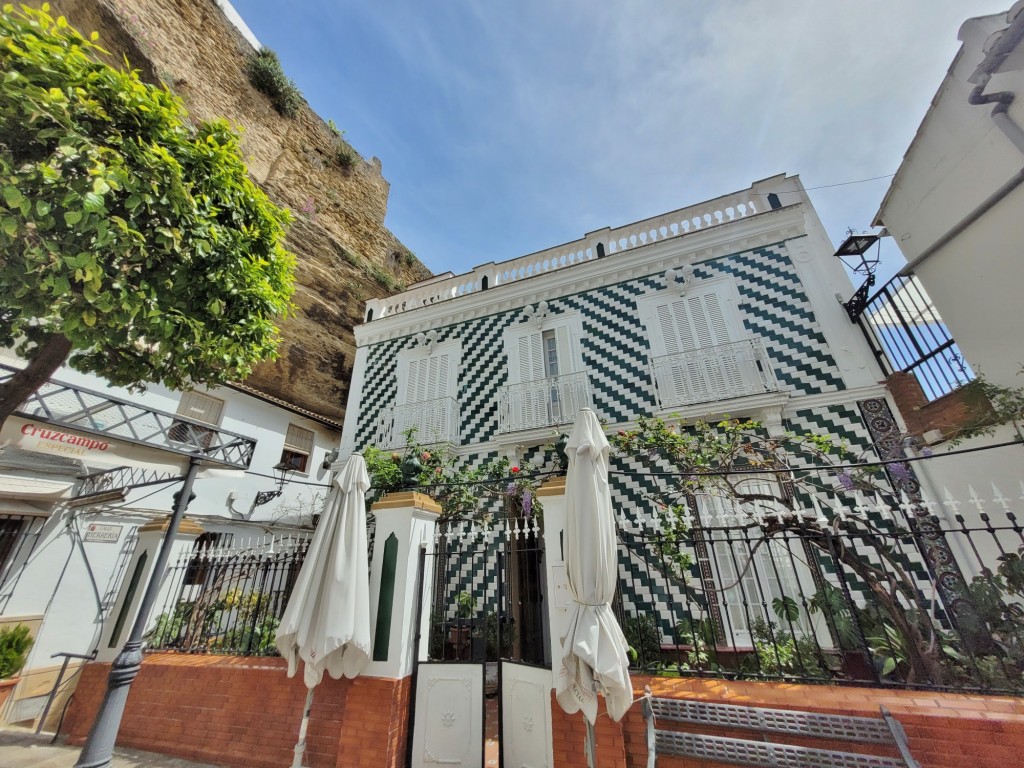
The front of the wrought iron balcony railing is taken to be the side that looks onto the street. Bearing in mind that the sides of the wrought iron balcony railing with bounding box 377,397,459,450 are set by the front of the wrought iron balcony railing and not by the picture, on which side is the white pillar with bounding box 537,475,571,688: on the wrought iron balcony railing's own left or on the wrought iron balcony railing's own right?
on the wrought iron balcony railing's own left

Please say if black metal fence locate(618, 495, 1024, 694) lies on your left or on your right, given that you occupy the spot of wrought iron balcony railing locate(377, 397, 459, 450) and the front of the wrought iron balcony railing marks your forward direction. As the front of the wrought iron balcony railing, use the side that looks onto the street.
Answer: on your left

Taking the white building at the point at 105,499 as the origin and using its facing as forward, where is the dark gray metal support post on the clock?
The dark gray metal support post is roughly at 1 o'clock from the white building.

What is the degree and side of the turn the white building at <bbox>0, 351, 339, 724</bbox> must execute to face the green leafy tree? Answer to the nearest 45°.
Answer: approximately 45° to its right

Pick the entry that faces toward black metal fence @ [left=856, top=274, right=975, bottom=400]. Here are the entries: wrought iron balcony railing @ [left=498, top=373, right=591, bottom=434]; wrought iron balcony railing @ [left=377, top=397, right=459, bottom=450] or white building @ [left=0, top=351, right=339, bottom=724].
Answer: the white building

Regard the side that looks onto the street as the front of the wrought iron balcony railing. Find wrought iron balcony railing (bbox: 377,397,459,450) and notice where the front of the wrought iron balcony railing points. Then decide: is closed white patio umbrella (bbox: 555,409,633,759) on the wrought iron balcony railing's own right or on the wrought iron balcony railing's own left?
on the wrought iron balcony railing's own left

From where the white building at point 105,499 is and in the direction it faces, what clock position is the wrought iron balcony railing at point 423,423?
The wrought iron balcony railing is roughly at 11 o'clock from the white building.

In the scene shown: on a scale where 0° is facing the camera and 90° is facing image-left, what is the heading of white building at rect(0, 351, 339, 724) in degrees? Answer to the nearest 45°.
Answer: approximately 315°

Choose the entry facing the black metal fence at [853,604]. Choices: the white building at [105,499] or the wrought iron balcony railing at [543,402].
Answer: the white building

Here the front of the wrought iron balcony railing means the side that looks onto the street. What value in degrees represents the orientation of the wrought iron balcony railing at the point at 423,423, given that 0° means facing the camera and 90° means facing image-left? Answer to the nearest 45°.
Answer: approximately 45°

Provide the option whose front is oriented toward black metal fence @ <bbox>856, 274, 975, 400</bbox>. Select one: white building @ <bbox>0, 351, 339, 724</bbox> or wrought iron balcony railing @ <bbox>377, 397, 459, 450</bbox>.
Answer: the white building

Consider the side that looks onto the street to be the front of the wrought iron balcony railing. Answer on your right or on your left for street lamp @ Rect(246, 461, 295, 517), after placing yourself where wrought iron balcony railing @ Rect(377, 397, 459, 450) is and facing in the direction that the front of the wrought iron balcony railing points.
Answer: on your right

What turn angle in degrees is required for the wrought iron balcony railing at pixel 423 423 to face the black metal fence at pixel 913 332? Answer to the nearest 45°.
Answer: approximately 90° to its left
